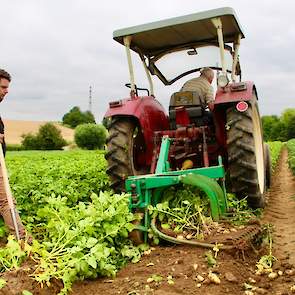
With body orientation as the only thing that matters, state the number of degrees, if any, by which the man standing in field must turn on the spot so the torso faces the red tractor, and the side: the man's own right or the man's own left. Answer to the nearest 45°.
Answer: approximately 45° to the man's own left

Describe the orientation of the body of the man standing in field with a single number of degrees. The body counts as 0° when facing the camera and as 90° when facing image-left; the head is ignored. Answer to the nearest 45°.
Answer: approximately 315°

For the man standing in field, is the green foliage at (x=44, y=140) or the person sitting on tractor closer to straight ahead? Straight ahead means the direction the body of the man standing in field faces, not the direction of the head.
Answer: the person sitting on tractor

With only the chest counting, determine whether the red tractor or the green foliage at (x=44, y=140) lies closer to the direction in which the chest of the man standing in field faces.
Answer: the red tractor

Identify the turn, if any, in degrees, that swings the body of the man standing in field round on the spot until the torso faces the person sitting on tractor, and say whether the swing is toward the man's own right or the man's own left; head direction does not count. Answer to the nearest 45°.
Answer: approximately 90° to the man's own left

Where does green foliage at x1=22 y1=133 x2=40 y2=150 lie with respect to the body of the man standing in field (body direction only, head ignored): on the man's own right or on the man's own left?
on the man's own left

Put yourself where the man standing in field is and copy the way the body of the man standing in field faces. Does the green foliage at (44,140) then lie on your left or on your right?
on your left
